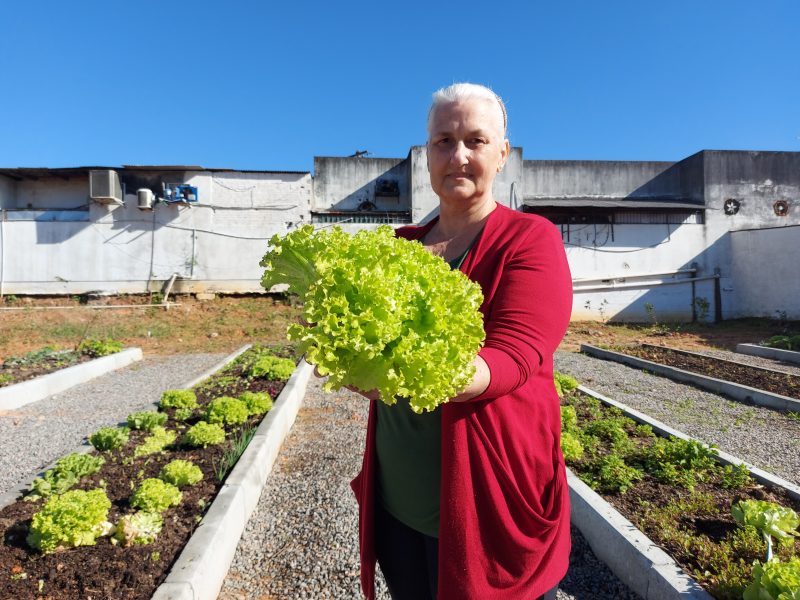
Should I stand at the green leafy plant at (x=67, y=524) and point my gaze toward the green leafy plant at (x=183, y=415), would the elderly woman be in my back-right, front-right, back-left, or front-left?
back-right

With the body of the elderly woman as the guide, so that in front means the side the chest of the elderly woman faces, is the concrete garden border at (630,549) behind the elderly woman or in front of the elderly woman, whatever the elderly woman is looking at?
behind

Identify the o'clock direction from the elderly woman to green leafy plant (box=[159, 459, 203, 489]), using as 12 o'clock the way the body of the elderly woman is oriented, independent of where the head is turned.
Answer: The green leafy plant is roughly at 3 o'clock from the elderly woman.

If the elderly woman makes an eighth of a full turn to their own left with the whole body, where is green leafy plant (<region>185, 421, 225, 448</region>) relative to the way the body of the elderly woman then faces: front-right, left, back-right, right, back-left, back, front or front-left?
back-right

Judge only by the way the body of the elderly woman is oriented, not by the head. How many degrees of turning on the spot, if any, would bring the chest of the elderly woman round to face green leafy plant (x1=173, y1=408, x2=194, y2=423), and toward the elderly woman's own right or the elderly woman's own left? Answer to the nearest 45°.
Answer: approximately 90° to the elderly woman's own right

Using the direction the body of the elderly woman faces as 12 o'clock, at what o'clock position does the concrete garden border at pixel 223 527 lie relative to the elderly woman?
The concrete garden border is roughly at 3 o'clock from the elderly woman.

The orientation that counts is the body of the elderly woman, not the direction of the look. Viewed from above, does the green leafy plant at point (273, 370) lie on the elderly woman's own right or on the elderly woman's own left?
on the elderly woman's own right

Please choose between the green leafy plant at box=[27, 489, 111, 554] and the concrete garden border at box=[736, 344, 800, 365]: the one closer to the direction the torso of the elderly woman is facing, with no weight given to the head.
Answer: the green leafy plant

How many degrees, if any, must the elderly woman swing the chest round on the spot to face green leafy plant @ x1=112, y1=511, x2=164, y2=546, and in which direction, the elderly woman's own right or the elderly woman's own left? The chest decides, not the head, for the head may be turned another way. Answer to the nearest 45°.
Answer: approximately 90° to the elderly woman's own right

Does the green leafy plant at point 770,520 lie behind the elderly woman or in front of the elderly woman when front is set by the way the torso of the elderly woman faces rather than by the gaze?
behind

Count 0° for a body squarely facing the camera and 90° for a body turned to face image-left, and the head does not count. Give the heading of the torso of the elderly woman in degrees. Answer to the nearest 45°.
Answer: approximately 45°

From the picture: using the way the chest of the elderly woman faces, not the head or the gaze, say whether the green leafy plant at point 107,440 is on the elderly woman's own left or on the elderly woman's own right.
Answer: on the elderly woman's own right

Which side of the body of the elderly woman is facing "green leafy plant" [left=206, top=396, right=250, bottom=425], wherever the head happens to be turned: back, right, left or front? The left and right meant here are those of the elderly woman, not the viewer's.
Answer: right
